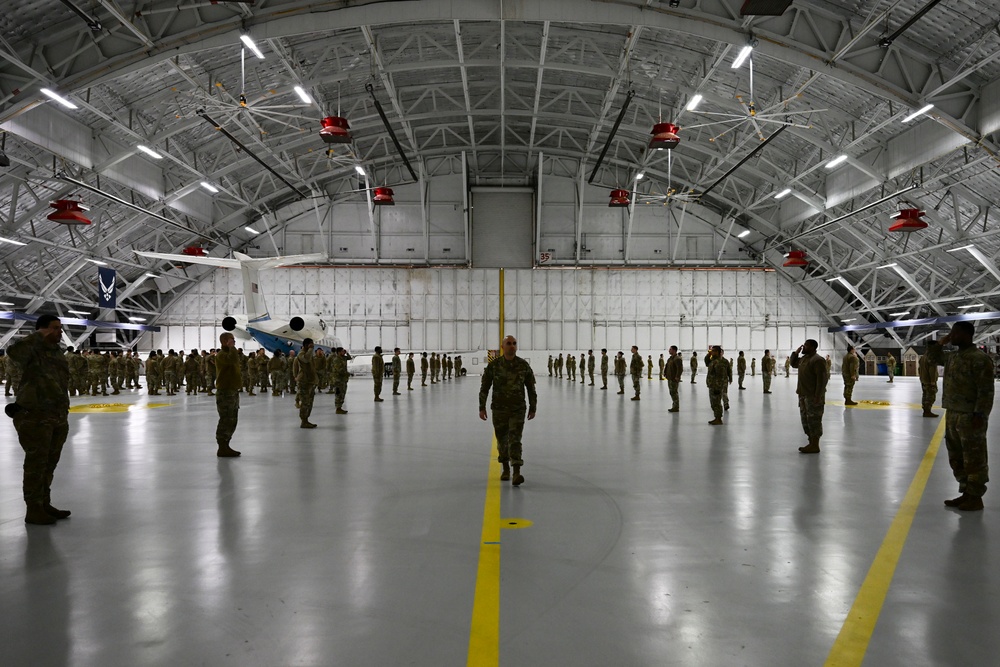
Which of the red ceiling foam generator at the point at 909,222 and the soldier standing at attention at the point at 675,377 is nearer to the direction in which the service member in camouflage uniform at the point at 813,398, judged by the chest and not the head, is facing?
the soldier standing at attention

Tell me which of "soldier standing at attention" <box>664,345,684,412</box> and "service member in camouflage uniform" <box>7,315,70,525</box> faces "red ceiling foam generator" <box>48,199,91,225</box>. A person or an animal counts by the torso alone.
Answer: the soldier standing at attention

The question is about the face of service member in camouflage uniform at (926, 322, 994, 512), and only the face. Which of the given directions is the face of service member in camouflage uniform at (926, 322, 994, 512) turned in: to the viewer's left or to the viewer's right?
to the viewer's left

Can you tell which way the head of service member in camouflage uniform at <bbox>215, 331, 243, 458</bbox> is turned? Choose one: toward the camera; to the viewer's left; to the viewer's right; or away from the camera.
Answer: to the viewer's right

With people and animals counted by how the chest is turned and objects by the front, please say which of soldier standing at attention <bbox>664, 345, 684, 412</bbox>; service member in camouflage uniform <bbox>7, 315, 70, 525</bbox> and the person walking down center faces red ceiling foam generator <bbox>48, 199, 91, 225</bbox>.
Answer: the soldier standing at attention

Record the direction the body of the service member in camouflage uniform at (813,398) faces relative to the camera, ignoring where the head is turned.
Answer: to the viewer's left

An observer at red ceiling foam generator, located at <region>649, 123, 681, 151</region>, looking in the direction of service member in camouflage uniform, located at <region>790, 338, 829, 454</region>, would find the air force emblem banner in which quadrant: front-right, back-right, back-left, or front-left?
back-right

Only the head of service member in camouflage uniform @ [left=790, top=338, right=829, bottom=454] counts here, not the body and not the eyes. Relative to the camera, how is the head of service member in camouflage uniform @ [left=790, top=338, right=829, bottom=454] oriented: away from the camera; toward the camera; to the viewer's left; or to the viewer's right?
to the viewer's left

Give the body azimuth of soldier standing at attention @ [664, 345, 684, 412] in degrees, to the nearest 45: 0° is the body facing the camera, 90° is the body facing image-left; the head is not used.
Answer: approximately 90°

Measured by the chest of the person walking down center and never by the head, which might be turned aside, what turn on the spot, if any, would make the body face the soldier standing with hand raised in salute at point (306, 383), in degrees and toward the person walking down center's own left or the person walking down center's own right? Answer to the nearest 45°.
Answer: approximately 135° to the person walking down center's own right

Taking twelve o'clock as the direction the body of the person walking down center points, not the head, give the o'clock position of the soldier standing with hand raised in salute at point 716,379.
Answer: The soldier standing with hand raised in salute is roughly at 7 o'clock from the person walking down center.

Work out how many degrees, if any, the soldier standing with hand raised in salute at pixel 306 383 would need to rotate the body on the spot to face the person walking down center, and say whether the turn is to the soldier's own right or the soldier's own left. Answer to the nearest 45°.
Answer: approximately 90° to the soldier's own right
